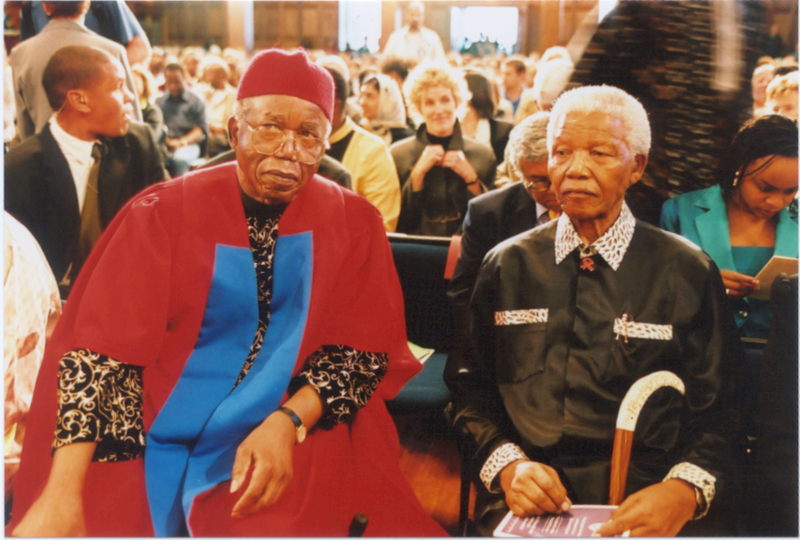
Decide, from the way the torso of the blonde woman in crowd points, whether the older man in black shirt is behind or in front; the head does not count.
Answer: in front

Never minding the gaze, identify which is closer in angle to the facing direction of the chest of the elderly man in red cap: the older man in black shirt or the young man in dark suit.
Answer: the older man in black shirt

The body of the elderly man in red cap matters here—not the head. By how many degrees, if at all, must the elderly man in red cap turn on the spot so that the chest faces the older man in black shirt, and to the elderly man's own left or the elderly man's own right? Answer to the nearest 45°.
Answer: approximately 90° to the elderly man's own left

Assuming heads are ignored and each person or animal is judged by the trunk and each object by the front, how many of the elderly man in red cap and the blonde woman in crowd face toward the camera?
2

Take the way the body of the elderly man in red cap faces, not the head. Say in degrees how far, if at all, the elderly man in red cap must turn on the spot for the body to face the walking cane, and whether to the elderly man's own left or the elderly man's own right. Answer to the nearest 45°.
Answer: approximately 90° to the elderly man's own left

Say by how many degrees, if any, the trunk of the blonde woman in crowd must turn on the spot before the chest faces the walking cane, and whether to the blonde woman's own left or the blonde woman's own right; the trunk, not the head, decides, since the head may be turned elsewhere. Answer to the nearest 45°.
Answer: approximately 45° to the blonde woman's own left

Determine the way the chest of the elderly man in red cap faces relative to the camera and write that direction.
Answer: toward the camera

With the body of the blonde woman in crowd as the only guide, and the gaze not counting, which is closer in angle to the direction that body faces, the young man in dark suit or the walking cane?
the walking cane

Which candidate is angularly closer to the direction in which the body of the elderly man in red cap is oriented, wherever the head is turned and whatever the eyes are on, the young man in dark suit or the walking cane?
the walking cane

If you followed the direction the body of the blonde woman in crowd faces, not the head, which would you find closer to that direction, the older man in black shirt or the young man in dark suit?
the older man in black shirt

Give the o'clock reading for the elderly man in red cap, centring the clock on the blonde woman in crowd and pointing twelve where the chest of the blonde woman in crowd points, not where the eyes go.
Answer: The elderly man in red cap is roughly at 1 o'clock from the blonde woman in crowd.

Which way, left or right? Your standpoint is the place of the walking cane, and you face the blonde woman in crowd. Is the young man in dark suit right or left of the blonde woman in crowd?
left
